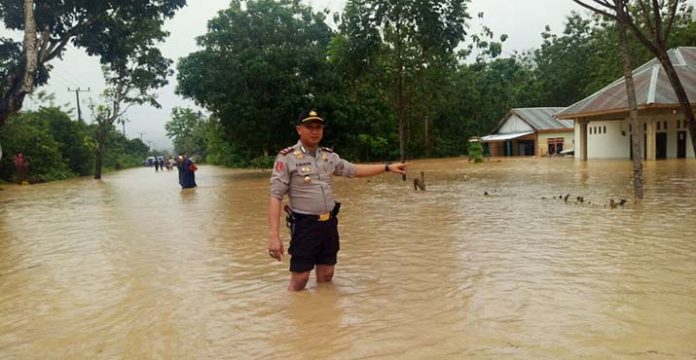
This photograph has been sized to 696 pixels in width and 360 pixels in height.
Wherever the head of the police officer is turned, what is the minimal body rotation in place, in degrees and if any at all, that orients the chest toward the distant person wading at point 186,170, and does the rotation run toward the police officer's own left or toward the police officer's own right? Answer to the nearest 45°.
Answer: approximately 135° to the police officer's own left

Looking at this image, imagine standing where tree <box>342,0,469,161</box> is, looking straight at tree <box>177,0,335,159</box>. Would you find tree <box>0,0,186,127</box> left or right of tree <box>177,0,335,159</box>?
left

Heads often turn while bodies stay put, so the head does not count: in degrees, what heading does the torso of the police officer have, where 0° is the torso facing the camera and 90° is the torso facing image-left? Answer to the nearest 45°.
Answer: approximately 315°

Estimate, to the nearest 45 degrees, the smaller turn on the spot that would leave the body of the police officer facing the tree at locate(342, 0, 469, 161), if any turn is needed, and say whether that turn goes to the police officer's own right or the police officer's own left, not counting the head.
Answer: approximately 135° to the police officer's own left

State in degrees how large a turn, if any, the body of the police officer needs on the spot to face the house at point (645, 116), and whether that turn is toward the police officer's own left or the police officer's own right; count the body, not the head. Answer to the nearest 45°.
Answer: approximately 90° to the police officer's own left

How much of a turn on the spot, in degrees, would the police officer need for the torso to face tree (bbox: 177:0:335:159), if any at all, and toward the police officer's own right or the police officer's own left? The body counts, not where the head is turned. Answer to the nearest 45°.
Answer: approximately 135° to the police officer's own left
